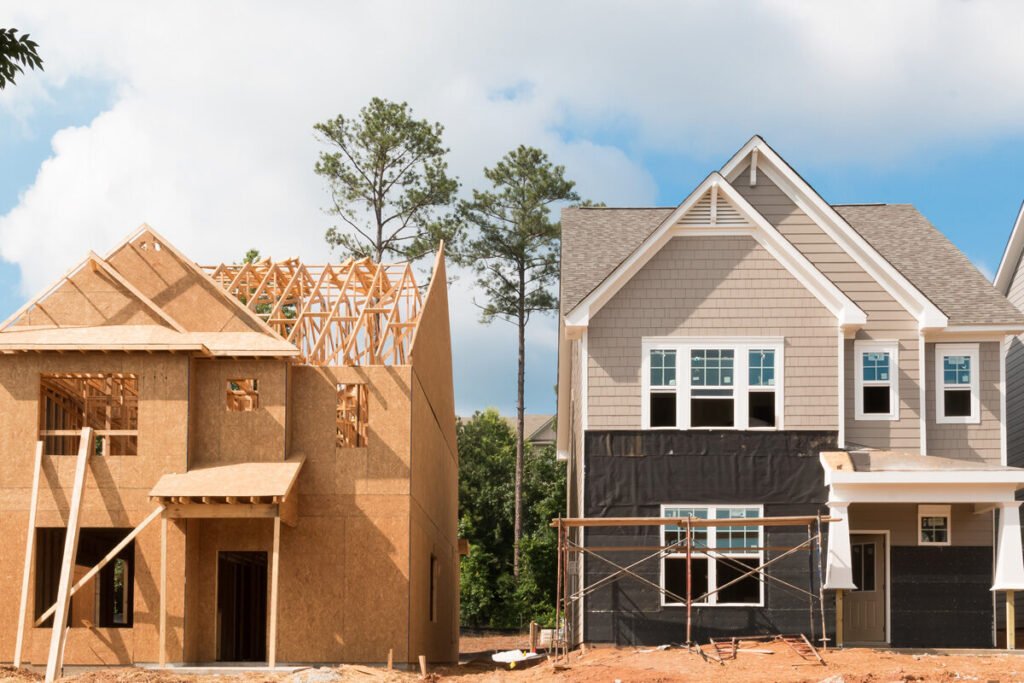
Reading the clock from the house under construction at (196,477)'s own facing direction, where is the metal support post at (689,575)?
The metal support post is roughly at 10 o'clock from the house under construction.

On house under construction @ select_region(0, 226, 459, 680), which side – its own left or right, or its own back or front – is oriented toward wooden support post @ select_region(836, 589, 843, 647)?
left

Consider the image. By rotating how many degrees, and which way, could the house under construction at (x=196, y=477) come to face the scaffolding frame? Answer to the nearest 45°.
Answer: approximately 90° to its left

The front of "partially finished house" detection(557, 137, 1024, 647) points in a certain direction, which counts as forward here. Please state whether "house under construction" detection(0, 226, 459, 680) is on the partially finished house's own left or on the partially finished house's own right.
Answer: on the partially finished house's own right

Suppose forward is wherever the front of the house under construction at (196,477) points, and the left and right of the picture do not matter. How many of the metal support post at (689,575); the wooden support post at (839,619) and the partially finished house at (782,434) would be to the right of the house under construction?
0

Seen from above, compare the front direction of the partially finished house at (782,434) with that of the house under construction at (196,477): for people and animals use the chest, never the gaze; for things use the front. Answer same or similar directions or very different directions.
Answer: same or similar directions

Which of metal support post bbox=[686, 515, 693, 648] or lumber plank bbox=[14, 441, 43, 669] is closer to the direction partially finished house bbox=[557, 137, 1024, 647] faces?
the metal support post

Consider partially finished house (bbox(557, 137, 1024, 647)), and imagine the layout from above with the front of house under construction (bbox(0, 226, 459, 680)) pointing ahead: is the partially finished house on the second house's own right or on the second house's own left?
on the second house's own left

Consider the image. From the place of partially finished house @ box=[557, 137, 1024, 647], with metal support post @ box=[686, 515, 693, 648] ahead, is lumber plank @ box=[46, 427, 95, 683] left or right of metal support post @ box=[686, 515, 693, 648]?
right

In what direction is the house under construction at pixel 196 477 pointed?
toward the camera

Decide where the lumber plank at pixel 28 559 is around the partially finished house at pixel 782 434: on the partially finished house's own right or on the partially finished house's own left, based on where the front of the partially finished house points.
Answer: on the partially finished house's own right

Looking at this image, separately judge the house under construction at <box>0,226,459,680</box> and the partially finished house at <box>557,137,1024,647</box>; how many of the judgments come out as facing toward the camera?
2
